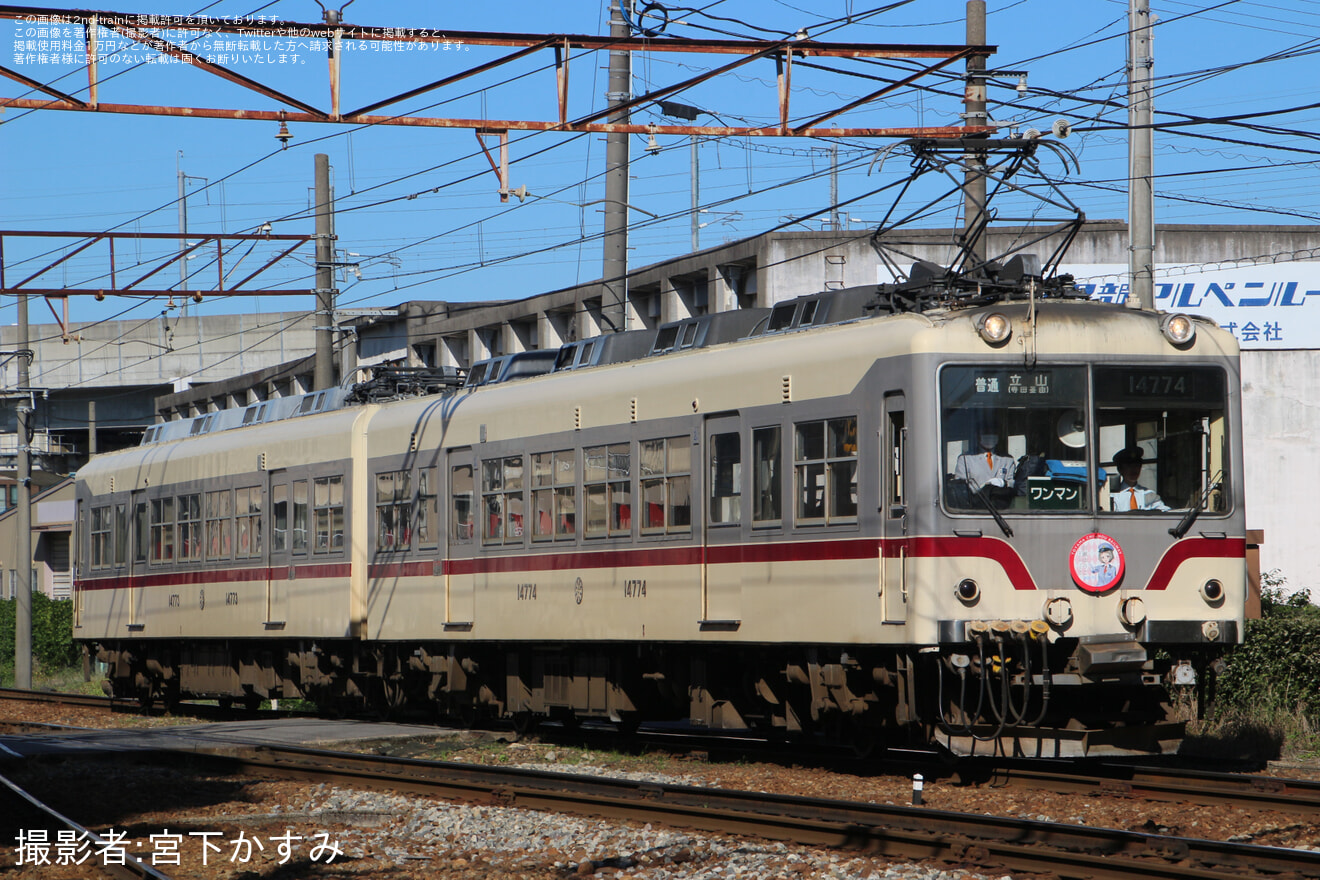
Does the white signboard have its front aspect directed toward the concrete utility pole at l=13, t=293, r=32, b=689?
no

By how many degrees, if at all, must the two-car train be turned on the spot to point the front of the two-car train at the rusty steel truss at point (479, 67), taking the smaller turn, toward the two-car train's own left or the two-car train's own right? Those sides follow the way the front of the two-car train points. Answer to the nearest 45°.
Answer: approximately 180°

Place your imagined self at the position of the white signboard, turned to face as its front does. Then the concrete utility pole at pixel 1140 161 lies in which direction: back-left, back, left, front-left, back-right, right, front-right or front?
front

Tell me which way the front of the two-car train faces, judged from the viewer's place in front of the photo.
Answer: facing the viewer and to the right of the viewer

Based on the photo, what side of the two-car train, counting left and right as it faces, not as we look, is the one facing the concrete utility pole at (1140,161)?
left

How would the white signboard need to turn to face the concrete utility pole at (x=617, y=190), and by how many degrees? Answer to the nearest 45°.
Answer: approximately 45° to its right

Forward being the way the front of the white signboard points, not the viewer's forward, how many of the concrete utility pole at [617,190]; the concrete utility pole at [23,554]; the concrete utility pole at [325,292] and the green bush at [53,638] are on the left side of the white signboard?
0

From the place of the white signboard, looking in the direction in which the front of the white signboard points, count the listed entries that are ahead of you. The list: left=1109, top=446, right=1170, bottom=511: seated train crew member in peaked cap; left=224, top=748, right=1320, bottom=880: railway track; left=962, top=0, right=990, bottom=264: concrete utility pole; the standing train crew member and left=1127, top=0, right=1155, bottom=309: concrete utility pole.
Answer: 5

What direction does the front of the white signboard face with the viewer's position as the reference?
facing the viewer

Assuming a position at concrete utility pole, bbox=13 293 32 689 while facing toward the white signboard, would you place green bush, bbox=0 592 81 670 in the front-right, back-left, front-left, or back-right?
back-left

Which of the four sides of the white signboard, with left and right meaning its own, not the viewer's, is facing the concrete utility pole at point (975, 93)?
front

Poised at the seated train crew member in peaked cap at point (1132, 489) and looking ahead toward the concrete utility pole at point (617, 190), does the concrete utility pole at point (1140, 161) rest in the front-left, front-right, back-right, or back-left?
front-right

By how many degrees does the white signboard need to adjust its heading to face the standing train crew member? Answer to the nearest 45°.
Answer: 0° — it already faces them

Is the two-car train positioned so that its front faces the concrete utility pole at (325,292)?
no

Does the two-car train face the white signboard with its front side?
no

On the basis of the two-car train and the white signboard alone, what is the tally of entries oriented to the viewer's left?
0

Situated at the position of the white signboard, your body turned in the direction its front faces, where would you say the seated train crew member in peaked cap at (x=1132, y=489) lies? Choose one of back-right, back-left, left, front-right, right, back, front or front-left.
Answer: front
